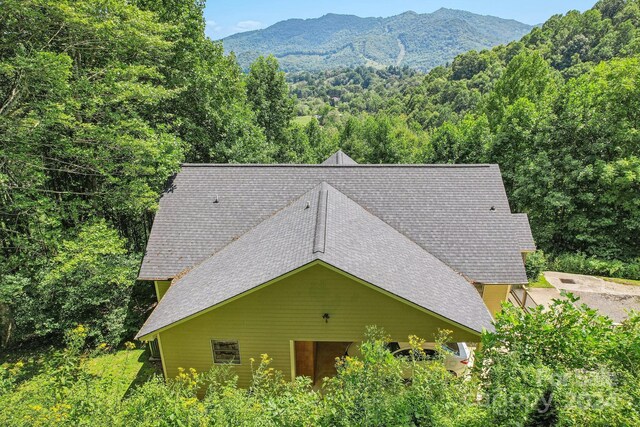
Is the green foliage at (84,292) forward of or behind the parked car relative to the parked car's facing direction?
forward

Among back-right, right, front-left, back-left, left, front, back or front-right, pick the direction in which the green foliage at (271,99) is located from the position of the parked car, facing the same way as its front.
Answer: front-right

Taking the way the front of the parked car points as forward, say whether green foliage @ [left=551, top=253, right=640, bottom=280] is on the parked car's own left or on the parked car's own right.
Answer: on the parked car's own right

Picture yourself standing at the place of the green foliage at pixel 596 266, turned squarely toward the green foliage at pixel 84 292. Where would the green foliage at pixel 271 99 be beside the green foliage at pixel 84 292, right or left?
right
